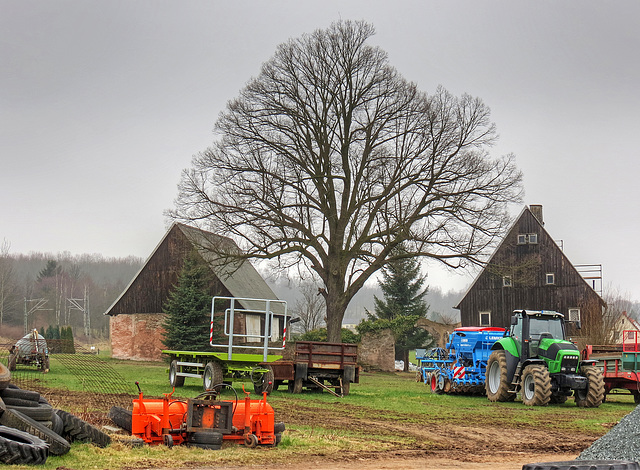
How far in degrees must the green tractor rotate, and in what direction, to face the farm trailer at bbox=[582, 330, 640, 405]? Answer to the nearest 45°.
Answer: approximately 90° to its left

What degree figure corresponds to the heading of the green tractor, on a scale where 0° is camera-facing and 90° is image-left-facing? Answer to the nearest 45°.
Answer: approximately 315°

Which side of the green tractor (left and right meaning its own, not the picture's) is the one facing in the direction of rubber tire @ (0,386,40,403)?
right

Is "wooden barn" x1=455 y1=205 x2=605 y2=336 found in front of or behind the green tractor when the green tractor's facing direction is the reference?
behind

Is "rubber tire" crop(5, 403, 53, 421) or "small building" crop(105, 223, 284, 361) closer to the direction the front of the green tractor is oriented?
the rubber tire

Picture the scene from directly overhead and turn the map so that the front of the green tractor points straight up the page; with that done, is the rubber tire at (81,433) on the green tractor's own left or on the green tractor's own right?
on the green tractor's own right
